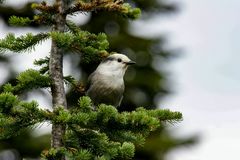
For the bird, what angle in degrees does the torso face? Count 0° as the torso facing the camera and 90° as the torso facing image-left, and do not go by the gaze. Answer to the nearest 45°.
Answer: approximately 315°
